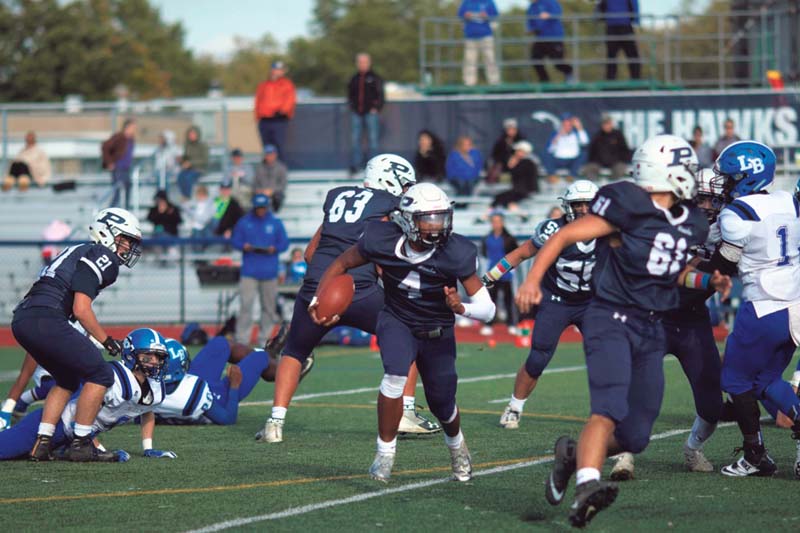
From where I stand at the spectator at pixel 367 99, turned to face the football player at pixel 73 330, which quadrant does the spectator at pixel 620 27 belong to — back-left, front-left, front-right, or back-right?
back-left

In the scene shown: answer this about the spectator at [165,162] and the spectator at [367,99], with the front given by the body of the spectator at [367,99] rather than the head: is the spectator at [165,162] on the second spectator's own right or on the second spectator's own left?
on the second spectator's own right

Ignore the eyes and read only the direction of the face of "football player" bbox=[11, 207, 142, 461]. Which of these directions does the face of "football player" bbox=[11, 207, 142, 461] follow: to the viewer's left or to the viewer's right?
to the viewer's right

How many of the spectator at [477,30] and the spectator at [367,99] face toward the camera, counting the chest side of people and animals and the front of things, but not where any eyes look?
2

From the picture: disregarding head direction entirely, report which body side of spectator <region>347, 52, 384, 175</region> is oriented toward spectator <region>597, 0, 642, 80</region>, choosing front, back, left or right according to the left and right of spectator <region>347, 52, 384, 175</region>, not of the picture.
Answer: left

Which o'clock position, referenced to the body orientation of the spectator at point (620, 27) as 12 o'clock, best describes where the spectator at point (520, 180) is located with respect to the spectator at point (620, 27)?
the spectator at point (520, 180) is roughly at 1 o'clock from the spectator at point (620, 27).

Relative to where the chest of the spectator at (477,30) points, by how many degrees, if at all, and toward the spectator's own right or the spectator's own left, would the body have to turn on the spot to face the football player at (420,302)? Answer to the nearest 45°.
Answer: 0° — they already face them

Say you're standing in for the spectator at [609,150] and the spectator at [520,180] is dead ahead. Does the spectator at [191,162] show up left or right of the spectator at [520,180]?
right

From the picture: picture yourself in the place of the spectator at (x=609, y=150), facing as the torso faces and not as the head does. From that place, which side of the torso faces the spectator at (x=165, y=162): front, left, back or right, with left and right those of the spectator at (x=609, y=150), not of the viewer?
right

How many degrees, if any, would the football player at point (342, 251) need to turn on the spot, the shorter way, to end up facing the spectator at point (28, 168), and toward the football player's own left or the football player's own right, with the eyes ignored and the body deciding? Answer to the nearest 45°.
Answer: approximately 45° to the football player's own left
